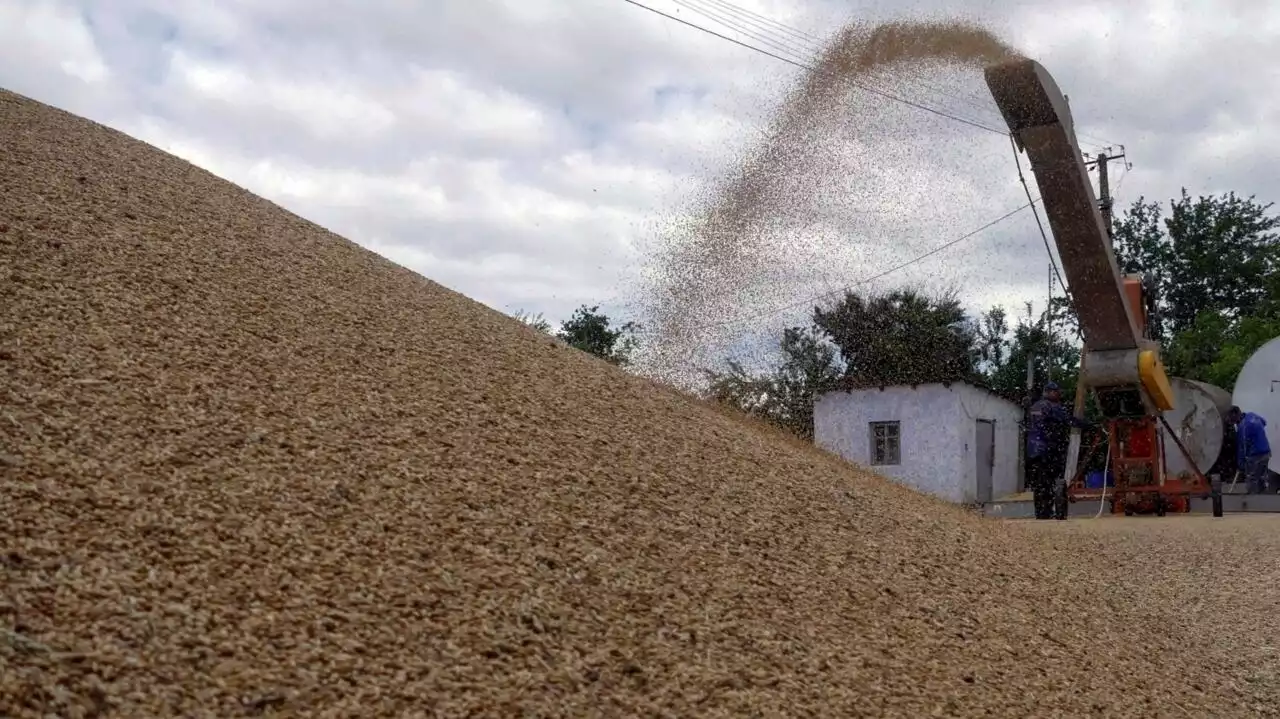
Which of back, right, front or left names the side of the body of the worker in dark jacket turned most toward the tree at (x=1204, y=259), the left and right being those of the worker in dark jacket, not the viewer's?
left

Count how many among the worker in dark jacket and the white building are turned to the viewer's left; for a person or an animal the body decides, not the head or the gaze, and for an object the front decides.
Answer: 0

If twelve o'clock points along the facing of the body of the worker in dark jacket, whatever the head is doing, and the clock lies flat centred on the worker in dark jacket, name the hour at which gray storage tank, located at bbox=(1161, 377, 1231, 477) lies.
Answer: The gray storage tank is roughly at 10 o'clock from the worker in dark jacket.

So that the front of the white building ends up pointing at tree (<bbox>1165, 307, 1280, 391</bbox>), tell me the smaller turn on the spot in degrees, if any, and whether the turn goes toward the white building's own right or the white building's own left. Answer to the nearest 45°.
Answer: approximately 90° to the white building's own left

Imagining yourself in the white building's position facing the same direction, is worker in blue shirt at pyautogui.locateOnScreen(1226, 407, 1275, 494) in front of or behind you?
in front

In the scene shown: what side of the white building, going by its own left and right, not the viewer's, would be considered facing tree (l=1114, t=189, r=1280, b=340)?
left
